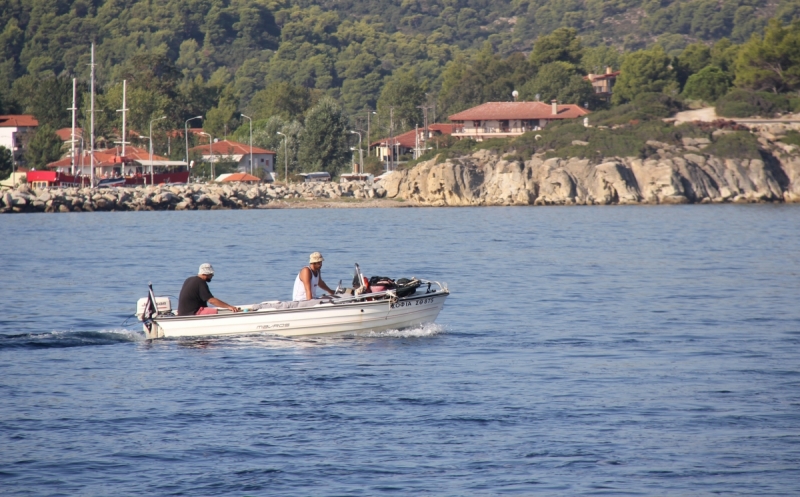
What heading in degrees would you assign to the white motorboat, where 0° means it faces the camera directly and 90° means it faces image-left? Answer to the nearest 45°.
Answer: approximately 270°

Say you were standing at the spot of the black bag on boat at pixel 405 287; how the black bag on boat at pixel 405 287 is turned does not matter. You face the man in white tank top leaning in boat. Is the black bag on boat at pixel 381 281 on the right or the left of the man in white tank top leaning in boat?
right

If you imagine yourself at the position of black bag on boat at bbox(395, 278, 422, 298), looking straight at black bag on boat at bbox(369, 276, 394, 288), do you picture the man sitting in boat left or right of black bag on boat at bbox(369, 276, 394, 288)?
left
